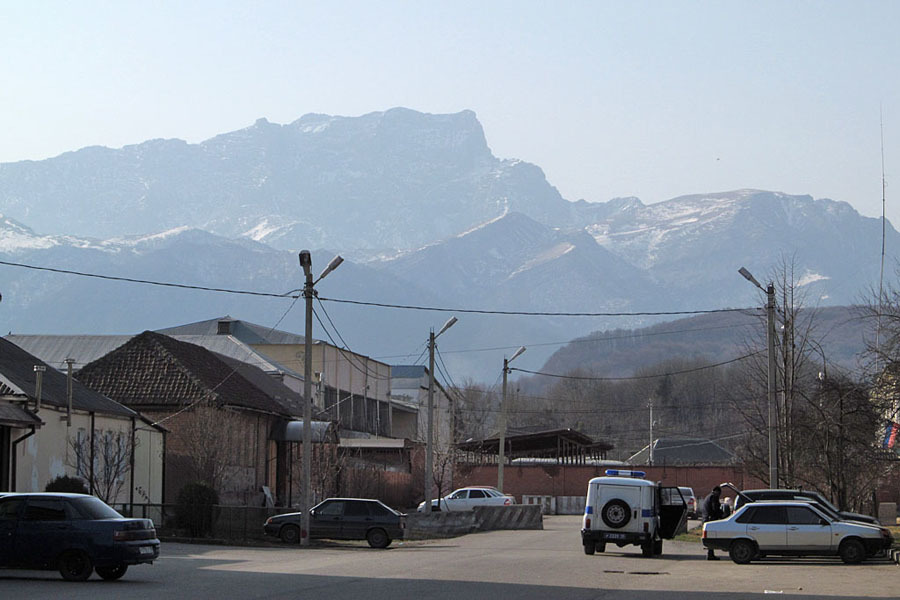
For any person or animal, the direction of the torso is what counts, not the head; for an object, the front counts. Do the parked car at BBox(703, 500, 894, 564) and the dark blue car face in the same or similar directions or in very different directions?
very different directions

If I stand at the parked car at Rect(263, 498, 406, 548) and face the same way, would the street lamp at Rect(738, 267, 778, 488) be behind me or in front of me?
behind

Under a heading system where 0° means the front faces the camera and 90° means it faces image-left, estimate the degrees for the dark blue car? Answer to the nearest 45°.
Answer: approximately 135°

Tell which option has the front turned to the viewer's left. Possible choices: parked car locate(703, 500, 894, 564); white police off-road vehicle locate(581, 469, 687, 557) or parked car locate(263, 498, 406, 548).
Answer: parked car locate(263, 498, 406, 548)

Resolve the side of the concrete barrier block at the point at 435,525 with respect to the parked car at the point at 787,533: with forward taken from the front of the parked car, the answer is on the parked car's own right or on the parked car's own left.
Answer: on the parked car's own left

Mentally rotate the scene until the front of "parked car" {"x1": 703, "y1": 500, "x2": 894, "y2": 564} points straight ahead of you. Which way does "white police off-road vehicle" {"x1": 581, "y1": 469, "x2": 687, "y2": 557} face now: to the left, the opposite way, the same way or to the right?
to the left

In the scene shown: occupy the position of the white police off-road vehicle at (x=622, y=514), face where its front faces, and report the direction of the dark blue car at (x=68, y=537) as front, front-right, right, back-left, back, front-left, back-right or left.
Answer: back-left

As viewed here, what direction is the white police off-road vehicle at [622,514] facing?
away from the camera

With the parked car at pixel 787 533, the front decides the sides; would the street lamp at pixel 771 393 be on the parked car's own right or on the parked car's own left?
on the parked car's own left

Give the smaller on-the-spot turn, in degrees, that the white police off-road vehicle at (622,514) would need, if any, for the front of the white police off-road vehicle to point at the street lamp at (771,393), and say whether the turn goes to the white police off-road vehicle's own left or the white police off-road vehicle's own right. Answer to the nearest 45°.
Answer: approximately 45° to the white police off-road vehicle's own right

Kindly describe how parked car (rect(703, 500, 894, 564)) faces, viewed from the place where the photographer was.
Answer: facing to the right of the viewer
